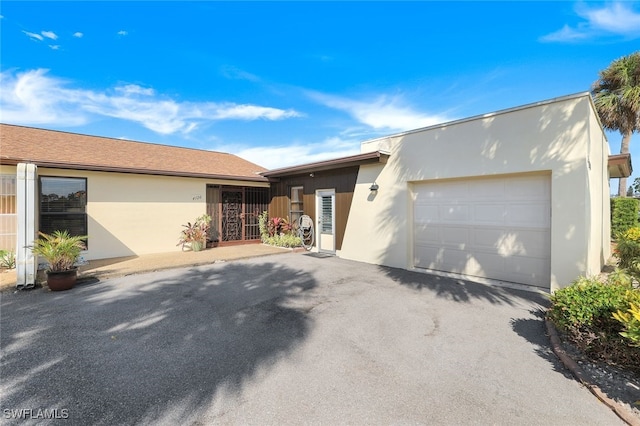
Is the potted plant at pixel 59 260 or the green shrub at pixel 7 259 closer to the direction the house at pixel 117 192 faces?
the potted plant

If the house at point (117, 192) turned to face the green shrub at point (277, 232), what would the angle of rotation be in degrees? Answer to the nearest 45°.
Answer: approximately 45° to its left

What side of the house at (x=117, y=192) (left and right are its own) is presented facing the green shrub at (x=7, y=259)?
right

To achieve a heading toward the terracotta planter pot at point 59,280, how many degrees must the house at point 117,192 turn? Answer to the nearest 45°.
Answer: approximately 45° to its right

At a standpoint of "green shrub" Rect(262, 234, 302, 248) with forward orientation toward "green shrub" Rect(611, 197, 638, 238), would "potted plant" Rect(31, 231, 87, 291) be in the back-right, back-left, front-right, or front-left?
back-right

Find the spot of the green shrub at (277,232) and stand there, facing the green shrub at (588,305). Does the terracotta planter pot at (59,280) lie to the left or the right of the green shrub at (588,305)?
right

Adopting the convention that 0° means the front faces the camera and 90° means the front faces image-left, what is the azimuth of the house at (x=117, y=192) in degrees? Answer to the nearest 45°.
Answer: approximately 315°
